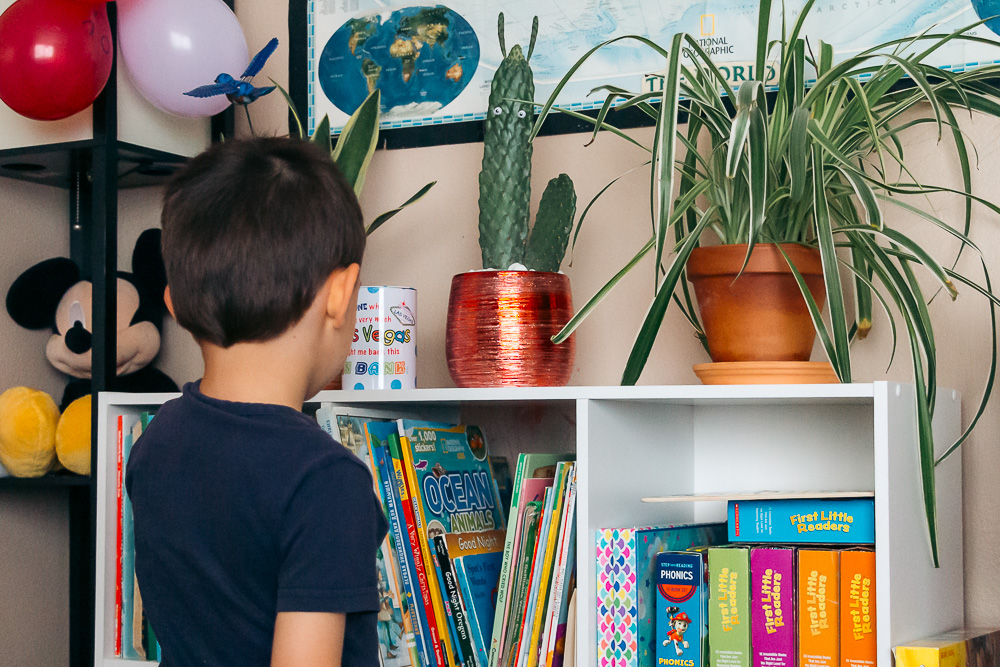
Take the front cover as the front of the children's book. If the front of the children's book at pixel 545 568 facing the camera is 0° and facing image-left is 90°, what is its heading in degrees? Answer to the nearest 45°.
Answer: approximately 270°

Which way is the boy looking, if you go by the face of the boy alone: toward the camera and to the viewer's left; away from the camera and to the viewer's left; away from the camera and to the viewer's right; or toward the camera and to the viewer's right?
away from the camera and to the viewer's right

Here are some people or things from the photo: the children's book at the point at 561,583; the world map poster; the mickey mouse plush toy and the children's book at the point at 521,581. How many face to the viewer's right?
2

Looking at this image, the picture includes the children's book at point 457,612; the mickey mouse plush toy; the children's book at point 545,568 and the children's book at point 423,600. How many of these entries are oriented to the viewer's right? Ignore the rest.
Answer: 3

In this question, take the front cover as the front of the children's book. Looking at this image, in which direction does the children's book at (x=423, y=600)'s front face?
to the viewer's right

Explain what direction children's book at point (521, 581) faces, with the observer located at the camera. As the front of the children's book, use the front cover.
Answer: facing to the right of the viewer
